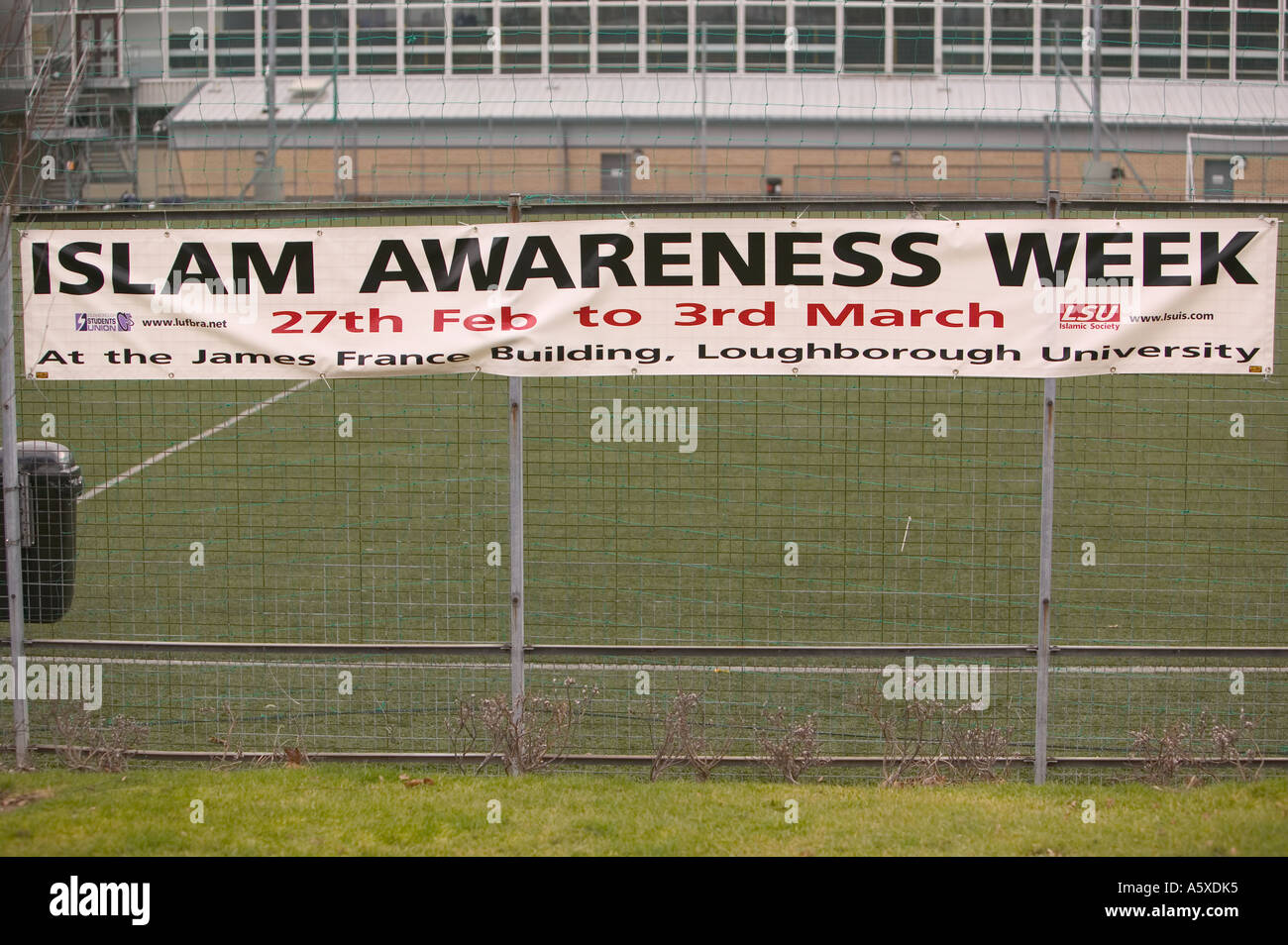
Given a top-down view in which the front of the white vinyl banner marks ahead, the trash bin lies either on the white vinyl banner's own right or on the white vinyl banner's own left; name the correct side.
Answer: on the white vinyl banner's own right

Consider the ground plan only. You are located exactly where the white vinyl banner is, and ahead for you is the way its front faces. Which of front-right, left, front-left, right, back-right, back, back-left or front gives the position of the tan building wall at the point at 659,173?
back

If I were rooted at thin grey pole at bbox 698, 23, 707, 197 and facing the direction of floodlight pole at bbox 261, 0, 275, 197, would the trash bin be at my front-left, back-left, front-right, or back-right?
front-left

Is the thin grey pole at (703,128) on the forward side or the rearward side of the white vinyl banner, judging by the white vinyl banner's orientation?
on the rearward side

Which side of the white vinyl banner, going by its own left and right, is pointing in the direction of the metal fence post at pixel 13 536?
right

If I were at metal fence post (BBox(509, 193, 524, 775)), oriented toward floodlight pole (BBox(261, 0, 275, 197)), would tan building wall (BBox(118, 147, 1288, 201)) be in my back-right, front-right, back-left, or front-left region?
front-right

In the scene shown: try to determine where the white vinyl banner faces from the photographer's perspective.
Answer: facing the viewer
